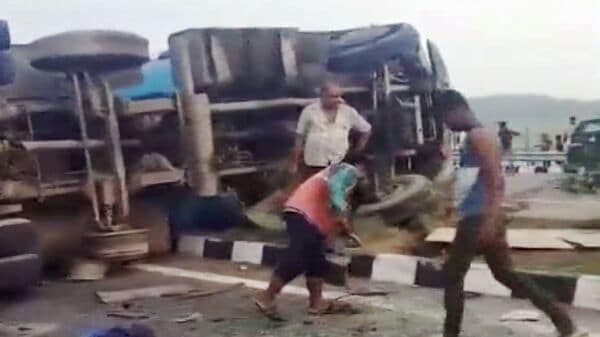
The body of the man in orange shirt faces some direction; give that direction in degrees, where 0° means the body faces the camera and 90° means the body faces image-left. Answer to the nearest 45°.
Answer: approximately 270°

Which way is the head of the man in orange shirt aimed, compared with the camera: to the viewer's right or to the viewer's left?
to the viewer's right
